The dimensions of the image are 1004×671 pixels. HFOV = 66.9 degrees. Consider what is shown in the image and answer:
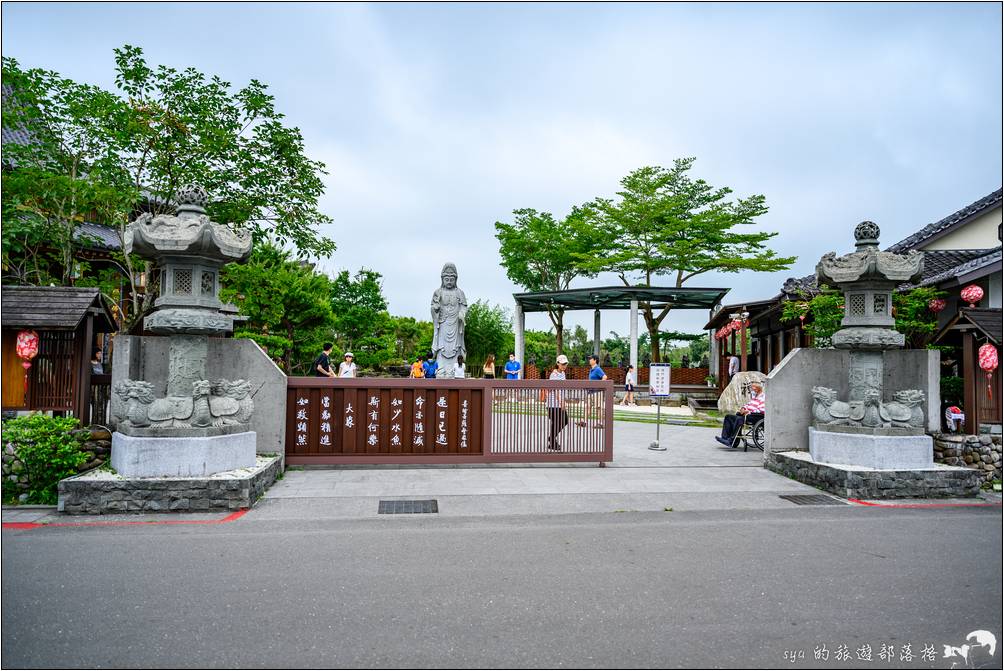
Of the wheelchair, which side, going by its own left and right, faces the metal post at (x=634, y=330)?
right

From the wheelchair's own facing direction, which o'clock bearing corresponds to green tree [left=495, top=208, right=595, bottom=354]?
The green tree is roughly at 2 o'clock from the wheelchair.

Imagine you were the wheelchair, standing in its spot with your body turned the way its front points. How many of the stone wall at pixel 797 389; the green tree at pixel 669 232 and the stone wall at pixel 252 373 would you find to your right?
1

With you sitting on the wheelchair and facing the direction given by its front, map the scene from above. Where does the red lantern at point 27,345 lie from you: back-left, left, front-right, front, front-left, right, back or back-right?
front-left

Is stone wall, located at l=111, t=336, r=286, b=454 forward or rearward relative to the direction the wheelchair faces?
forward

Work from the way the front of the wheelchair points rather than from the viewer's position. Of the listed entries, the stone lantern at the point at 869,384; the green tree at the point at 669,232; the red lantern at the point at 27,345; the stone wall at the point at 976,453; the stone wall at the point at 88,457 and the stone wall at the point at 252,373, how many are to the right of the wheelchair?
1

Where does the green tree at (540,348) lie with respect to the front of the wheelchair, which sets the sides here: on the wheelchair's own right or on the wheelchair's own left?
on the wheelchair's own right

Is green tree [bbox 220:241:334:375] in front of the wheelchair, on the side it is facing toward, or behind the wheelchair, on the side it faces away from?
in front

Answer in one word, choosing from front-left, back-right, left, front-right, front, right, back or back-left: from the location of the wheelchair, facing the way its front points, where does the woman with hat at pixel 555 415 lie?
front-left

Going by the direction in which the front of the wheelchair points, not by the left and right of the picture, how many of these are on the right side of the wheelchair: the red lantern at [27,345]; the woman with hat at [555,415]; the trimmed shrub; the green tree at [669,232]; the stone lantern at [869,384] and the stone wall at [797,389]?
1

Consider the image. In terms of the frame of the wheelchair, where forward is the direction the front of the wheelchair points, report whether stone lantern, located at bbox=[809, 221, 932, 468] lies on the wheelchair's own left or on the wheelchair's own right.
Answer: on the wheelchair's own left

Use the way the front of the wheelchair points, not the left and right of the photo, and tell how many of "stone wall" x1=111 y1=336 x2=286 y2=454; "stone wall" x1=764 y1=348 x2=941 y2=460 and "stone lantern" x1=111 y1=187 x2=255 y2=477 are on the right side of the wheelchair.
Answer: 0

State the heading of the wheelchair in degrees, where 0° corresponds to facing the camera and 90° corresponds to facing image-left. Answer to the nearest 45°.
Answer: approximately 90°
